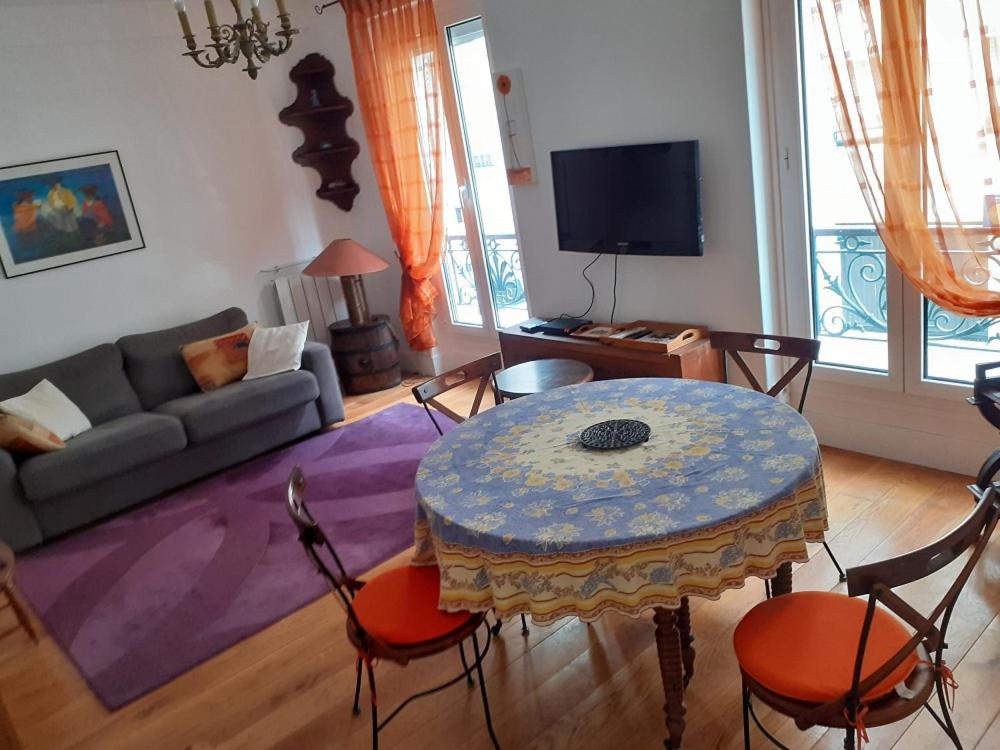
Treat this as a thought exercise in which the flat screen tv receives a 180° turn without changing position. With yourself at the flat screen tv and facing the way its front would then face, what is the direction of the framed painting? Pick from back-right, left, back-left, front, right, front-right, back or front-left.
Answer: back-left

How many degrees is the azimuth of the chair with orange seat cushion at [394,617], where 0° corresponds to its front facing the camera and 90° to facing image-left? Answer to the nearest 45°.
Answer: approximately 270°

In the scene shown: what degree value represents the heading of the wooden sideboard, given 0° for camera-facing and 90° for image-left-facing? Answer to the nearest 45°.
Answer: approximately 45°

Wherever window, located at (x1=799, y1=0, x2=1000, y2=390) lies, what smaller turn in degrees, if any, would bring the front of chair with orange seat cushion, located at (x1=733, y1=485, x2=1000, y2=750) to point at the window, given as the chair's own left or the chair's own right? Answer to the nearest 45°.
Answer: approximately 45° to the chair's own right

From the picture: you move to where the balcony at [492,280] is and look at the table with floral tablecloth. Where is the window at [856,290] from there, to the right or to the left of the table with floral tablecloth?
left

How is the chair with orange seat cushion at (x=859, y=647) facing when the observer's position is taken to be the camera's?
facing away from the viewer and to the left of the viewer

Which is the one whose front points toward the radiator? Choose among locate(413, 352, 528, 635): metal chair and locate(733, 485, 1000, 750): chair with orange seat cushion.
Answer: the chair with orange seat cushion
